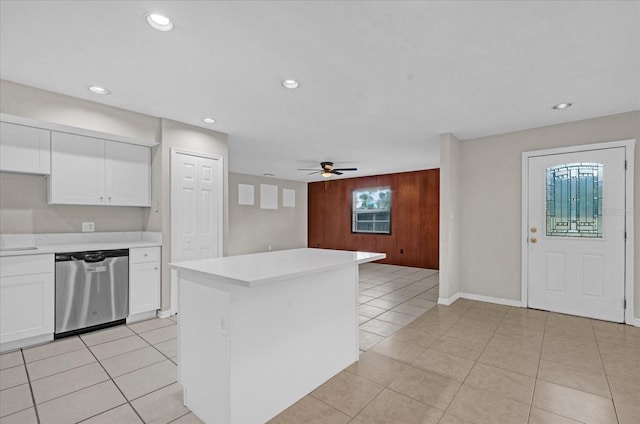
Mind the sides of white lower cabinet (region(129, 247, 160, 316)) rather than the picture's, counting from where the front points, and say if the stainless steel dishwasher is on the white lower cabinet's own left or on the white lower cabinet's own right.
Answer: on the white lower cabinet's own right

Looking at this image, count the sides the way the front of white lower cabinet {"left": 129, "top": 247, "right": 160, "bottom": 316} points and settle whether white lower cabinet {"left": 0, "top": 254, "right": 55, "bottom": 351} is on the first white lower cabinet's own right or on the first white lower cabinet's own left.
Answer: on the first white lower cabinet's own right

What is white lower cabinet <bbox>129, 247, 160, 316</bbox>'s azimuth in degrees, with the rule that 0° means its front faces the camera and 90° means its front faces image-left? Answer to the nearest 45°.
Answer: approximately 315°
